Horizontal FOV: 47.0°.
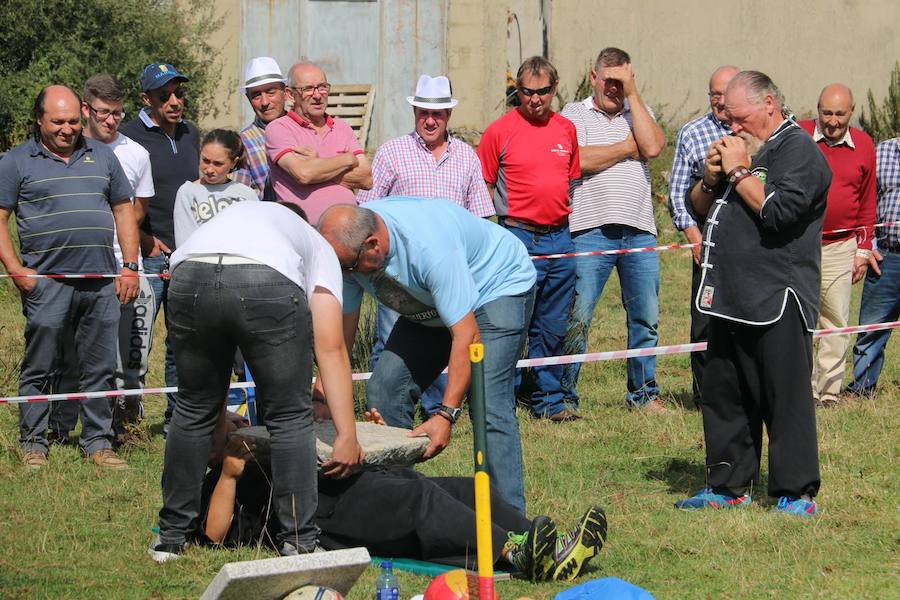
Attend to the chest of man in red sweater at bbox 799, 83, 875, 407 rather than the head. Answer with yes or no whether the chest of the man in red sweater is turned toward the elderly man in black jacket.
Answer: yes

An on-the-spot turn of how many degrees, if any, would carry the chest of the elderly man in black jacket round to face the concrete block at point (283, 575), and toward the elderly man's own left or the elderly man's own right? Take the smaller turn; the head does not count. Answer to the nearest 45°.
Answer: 0° — they already face it

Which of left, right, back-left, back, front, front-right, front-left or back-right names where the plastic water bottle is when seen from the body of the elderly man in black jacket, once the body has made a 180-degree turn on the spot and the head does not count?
back

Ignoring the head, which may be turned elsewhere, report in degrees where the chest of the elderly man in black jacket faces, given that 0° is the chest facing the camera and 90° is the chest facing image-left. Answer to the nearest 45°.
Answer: approximately 45°

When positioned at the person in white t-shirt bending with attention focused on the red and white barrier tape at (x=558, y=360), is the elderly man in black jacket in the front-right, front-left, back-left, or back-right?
front-right

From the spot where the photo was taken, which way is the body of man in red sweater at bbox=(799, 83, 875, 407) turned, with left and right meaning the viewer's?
facing the viewer

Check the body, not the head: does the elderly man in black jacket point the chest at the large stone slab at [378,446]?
yes

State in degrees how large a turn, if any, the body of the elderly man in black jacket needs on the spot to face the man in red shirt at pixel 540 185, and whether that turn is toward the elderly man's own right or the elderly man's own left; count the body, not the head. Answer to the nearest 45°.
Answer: approximately 90° to the elderly man's own right

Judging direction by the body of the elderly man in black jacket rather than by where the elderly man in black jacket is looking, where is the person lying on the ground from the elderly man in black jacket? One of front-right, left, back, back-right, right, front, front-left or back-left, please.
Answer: front

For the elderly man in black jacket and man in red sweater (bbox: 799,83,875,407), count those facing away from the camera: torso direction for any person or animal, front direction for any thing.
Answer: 0

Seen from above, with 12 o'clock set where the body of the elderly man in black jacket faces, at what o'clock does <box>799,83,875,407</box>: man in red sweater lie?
The man in red sweater is roughly at 5 o'clock from the elderly man in black jacket.

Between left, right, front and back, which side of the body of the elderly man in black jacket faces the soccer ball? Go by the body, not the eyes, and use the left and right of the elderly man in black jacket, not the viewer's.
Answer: front

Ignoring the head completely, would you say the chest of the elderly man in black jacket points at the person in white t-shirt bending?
yes
